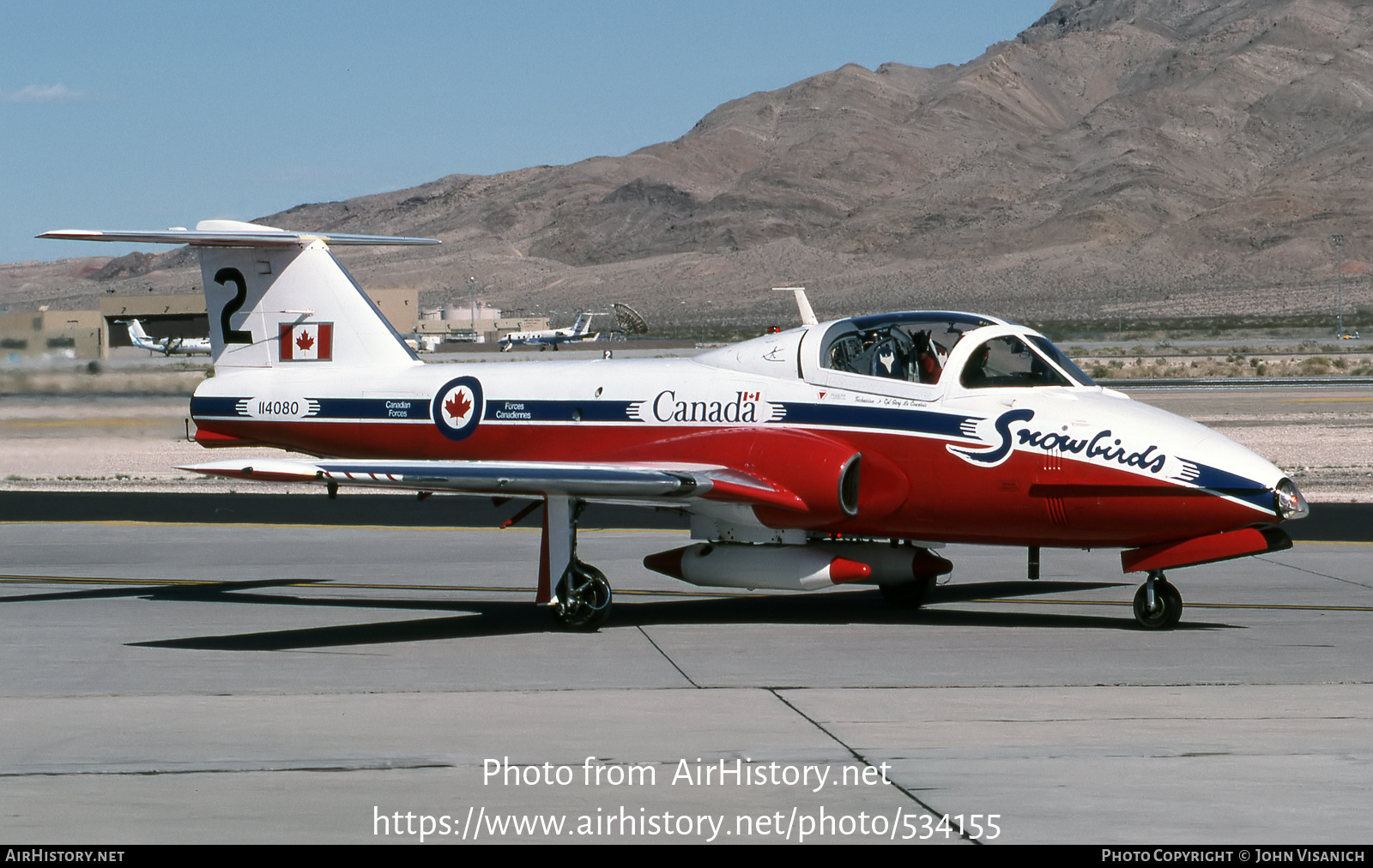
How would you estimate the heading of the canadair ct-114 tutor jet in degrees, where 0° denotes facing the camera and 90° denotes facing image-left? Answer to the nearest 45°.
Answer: approximately 315°
